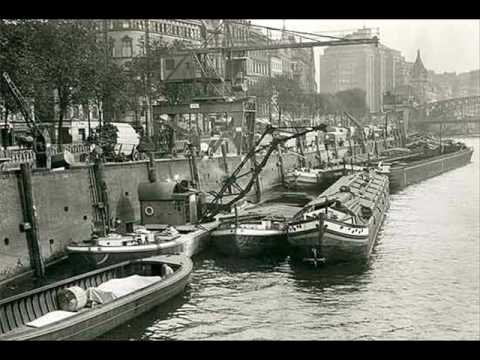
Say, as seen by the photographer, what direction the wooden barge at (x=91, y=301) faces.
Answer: facing away from the viewer and to the right of the viewer

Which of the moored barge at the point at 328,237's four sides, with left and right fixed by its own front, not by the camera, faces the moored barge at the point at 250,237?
right

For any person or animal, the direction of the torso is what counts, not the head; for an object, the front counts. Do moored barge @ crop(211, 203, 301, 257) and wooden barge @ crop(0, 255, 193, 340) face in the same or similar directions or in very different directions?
very different directions

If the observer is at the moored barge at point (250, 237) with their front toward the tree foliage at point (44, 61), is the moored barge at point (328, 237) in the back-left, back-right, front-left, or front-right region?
back-right

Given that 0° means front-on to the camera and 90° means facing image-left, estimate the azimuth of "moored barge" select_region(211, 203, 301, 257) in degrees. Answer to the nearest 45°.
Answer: approximately 45°

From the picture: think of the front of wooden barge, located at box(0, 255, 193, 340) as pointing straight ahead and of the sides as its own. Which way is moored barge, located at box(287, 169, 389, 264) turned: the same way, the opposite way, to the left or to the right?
the opposite way

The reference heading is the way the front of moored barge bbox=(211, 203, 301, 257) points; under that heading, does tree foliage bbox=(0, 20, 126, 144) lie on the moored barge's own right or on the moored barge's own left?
on the moored barge's own right

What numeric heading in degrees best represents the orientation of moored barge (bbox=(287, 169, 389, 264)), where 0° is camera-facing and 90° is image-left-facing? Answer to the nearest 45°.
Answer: approximately 45°
